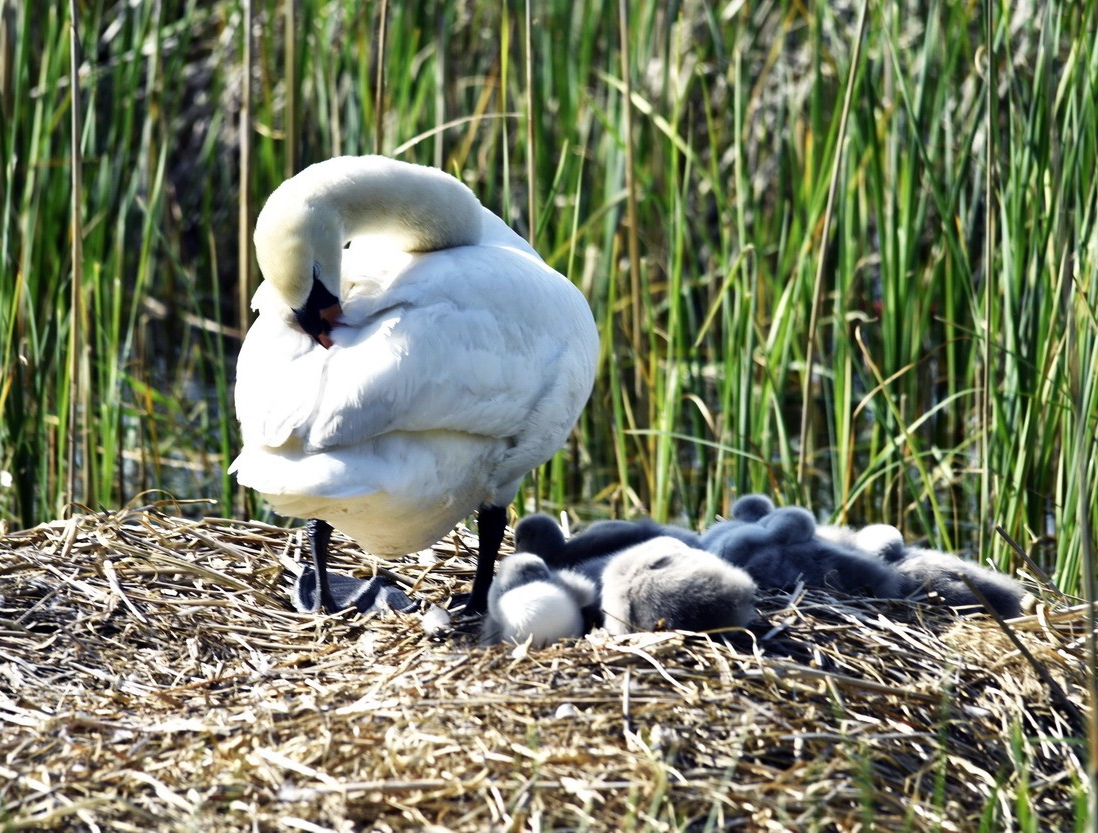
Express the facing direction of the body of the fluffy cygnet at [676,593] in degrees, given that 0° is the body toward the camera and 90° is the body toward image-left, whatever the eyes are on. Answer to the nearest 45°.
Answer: approximately 90°

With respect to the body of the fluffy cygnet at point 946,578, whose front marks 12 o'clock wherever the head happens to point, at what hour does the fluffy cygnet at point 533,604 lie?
the fluffy cygnet at point 533,604 is roughly at 11 o'clock from the fluffy cygnet at point 946,578.

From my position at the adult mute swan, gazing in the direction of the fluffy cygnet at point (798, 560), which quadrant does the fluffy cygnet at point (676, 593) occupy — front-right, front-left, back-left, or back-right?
front-right

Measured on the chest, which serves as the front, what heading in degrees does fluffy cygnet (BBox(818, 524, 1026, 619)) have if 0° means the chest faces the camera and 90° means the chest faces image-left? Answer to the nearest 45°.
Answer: approximately 90°

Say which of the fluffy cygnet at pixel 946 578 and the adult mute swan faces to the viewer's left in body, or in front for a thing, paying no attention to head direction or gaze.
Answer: the fluffy cygnet

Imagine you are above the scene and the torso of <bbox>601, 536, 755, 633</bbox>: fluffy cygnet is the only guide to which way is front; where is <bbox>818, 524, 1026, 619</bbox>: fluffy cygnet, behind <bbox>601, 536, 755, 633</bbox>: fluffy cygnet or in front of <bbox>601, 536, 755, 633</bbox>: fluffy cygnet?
behind

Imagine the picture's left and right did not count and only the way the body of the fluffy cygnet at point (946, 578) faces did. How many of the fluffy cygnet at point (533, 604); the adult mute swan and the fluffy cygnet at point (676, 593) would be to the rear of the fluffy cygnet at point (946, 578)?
0

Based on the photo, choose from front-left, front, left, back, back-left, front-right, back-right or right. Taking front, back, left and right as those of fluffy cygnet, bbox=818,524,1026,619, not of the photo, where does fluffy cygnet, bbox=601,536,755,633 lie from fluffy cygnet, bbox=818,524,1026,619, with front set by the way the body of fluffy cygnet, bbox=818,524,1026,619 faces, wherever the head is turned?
front-left
